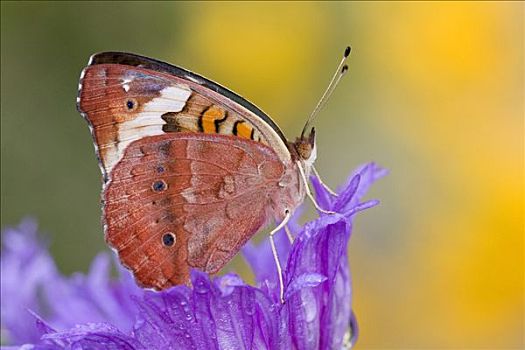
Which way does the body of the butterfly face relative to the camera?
to the viewer's right
